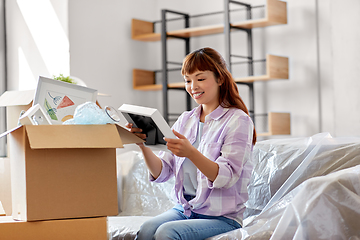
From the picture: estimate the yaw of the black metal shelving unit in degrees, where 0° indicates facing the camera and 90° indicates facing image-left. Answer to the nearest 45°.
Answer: approximately 45°

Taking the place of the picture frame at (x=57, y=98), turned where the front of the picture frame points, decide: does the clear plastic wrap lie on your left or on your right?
on your left

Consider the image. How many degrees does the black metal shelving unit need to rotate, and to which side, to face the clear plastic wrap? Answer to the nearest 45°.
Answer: approximately 45° to its left

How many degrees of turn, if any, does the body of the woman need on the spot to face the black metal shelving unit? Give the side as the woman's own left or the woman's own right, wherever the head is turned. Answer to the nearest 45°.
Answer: approximately 135° to the woman's own right

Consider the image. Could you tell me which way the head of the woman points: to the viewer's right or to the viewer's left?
to the viewer's left

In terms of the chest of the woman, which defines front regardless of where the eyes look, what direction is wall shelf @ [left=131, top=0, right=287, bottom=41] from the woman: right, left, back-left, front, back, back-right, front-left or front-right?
back-right

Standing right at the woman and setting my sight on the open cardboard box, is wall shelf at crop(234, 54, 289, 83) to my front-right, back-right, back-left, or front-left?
back-right

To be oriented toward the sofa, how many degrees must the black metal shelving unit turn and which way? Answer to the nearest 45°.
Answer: approximately 45° to its left

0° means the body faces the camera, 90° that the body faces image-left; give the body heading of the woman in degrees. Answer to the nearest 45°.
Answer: approximately 45°
